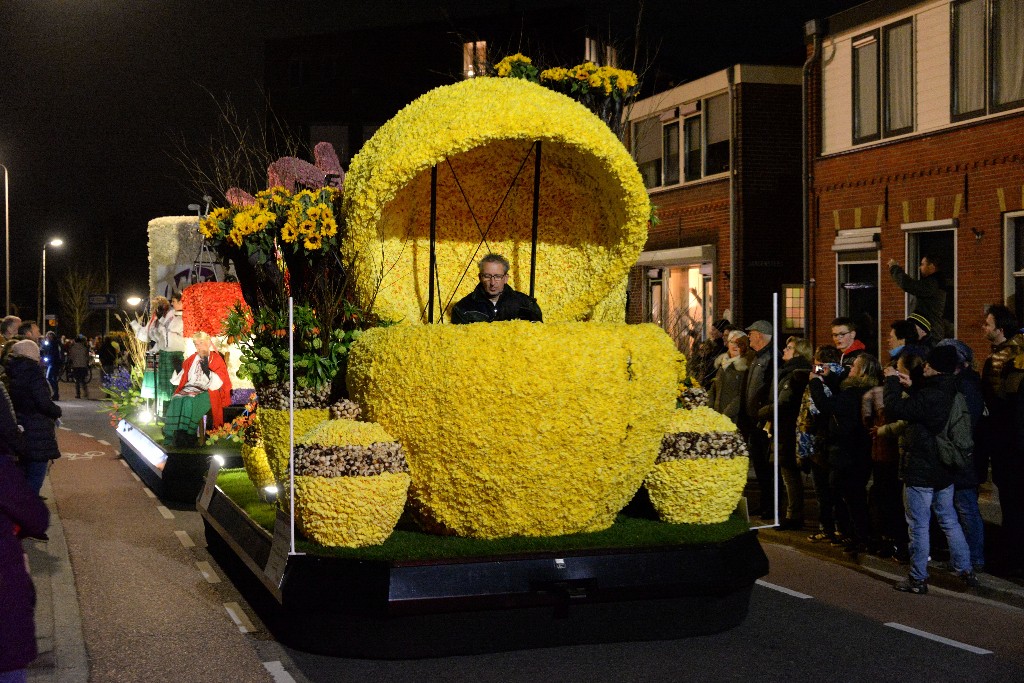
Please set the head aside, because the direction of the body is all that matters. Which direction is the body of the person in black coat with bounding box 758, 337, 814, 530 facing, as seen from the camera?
to the viewer's left

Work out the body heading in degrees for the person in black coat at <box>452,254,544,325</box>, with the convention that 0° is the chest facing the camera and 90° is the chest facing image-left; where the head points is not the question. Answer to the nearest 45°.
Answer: approximately 0°

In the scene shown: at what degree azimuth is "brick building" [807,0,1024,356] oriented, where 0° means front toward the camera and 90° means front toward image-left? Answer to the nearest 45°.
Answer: approximately 45°

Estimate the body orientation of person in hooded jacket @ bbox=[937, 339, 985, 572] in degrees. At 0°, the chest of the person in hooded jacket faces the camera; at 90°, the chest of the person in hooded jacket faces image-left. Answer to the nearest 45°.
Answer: approximately 90°

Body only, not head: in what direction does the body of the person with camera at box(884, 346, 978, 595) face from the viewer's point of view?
to the viewer's left

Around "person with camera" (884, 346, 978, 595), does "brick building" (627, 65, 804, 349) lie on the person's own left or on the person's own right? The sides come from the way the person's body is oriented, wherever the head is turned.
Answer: on the person's own right

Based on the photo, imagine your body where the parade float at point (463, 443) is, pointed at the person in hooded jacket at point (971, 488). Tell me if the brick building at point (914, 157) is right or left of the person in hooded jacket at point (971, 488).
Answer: left

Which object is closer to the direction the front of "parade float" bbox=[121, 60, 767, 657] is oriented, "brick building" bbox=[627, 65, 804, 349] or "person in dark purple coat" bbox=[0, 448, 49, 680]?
the person in dark purple coat
